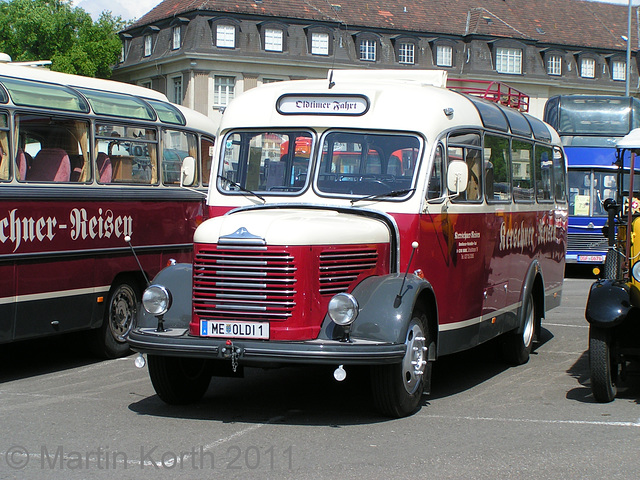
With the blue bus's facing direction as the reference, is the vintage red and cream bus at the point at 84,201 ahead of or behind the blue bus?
ahead

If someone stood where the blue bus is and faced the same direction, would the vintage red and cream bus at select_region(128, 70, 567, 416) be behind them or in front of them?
in front

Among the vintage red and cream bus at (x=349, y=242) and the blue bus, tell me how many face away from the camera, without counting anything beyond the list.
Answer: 0

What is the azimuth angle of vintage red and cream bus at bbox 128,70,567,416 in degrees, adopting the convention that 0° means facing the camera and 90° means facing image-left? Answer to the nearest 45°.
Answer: approximately 45°

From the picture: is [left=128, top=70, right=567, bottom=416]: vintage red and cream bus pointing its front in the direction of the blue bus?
no

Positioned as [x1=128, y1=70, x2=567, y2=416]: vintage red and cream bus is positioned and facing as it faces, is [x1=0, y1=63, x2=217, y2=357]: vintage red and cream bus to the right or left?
on its right

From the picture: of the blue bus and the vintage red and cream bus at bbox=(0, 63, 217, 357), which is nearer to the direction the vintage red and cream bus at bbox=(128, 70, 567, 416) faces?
the vintage red and cream bus

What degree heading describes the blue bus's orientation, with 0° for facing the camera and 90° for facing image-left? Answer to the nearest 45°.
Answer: approximately 0°
